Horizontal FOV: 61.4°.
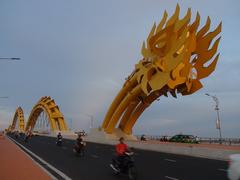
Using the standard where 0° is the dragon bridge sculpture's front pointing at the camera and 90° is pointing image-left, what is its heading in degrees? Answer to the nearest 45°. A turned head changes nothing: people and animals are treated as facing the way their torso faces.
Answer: approximately 315°

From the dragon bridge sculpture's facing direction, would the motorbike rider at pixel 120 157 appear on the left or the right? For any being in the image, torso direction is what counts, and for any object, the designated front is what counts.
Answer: on its right

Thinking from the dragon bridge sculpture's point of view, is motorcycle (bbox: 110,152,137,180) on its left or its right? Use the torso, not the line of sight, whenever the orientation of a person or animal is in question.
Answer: on its right
